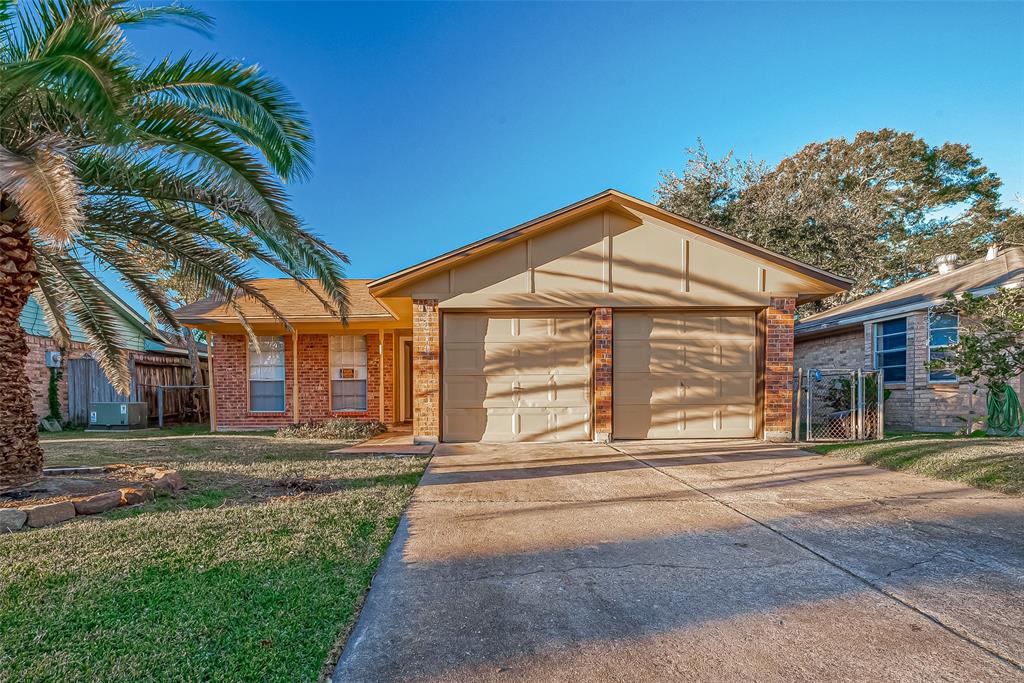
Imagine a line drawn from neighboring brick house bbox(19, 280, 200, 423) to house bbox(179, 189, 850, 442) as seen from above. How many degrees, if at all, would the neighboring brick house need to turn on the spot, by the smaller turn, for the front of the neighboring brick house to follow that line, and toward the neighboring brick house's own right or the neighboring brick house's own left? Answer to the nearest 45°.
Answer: approximately 90° to the neighboring brick house's own left

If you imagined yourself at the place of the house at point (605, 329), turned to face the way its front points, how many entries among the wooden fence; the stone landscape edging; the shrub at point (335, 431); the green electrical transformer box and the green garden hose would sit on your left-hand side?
1

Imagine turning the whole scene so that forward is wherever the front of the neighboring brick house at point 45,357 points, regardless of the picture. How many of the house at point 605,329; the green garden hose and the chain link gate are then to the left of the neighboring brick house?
3

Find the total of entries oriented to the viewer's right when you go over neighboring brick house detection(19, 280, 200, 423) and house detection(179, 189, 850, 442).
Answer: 0

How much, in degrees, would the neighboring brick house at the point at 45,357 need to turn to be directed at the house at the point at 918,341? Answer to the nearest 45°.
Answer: approximately 90° to its left

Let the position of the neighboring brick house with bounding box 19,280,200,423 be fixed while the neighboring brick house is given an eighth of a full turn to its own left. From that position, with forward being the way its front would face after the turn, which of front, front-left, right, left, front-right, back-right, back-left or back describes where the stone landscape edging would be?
front

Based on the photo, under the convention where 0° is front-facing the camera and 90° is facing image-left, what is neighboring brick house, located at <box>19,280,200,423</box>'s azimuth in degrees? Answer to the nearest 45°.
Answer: approximately 45°

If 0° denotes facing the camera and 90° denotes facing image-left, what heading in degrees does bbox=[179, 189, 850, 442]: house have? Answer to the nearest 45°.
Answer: approximately 0°

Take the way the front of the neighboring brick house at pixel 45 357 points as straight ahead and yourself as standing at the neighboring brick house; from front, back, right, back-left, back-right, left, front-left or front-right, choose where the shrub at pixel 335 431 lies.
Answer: left
